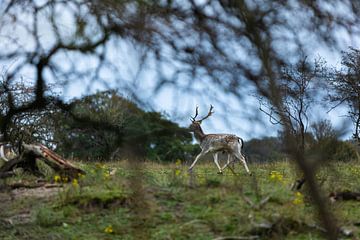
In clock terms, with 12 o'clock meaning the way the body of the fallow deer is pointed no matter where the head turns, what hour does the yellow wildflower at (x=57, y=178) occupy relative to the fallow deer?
The yellow wildflower is roughly at 10 o'clock from the fallow deer.

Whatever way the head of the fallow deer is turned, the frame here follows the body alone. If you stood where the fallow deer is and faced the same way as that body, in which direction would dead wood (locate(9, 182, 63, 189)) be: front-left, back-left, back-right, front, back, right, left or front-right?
front-left

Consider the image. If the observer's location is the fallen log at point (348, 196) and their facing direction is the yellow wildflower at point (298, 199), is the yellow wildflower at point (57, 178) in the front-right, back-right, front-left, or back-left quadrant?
front-right

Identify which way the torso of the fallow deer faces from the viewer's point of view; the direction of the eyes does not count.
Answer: to the viewer's left

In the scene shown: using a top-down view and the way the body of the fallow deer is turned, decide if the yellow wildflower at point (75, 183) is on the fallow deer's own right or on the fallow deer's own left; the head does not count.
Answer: on the fallow deer's own left

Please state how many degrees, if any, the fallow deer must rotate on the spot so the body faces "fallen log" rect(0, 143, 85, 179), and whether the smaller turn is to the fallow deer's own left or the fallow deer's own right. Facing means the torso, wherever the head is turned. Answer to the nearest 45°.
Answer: approximately 45° to the fallow deer's own left

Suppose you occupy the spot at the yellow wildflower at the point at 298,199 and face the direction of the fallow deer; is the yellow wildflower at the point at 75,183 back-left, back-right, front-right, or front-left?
front-left

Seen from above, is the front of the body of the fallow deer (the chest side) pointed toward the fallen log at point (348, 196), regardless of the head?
no

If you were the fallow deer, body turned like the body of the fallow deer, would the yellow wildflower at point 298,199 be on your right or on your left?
on your left

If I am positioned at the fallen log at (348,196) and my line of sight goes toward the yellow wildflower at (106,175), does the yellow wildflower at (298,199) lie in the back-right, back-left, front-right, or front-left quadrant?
front-left

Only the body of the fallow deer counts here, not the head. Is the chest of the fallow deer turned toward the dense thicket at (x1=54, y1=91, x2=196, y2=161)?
no
